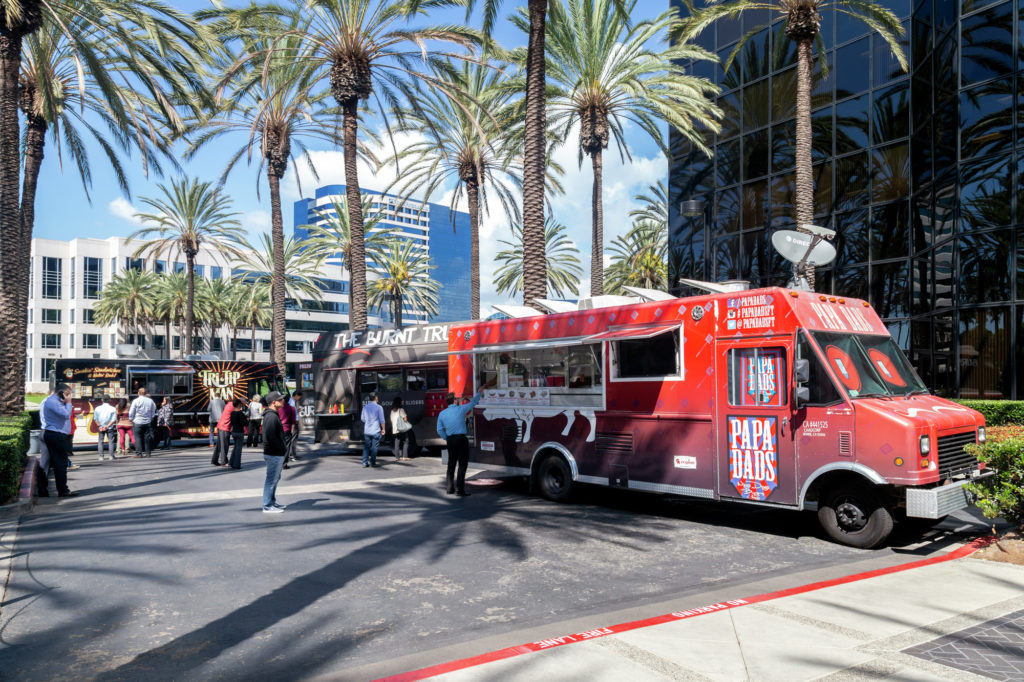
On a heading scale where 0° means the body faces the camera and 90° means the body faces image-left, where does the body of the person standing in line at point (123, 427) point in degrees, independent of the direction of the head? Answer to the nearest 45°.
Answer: approximately 180°

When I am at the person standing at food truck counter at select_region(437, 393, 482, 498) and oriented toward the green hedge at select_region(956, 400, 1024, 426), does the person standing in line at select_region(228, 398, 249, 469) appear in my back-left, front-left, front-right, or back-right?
back-left

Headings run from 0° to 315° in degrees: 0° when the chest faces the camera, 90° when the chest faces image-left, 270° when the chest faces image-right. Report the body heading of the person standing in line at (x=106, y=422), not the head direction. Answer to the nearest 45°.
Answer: approximately 180°

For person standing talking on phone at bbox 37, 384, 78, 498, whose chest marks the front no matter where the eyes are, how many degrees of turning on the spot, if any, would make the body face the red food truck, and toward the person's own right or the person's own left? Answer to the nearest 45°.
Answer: approximately 45° to the person's own right

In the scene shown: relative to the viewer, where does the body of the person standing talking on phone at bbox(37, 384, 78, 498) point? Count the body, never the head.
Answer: to the viewer's right

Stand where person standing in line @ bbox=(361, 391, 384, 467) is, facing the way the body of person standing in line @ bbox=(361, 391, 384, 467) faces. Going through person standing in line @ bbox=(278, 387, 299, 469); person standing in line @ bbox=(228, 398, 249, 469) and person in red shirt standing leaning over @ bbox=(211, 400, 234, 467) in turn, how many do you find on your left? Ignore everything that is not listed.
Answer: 3
